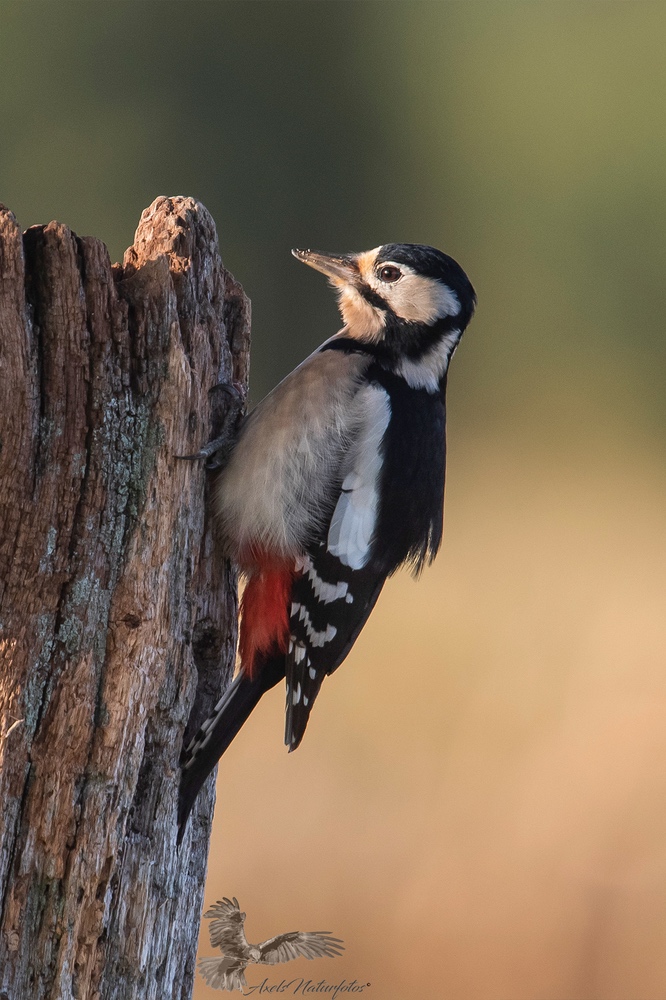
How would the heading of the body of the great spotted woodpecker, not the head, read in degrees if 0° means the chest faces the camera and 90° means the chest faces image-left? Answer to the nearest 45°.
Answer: approximately 90°
